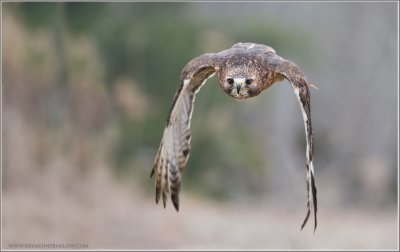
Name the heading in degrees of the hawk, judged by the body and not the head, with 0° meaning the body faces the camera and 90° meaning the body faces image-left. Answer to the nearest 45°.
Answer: approximately 0°
